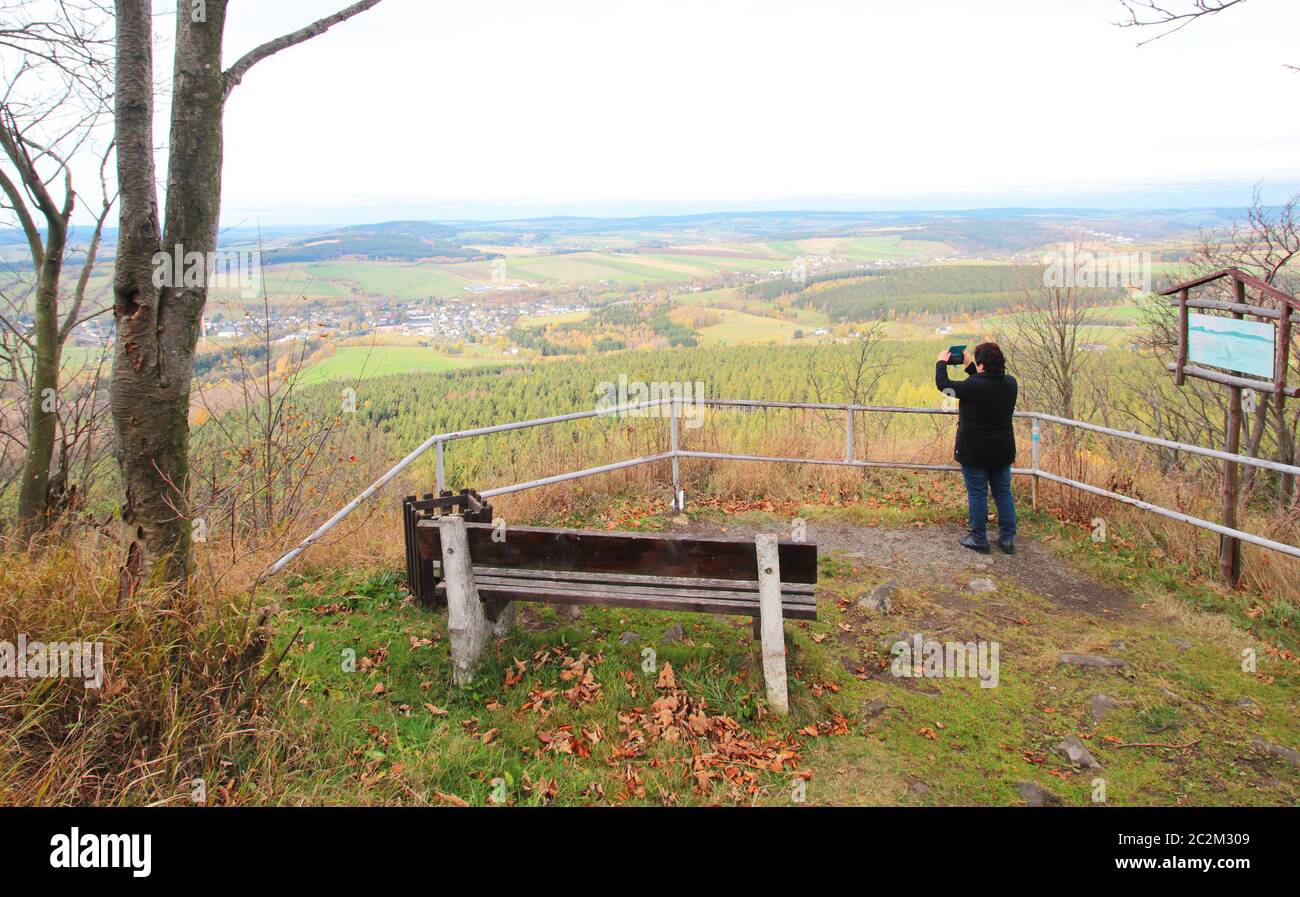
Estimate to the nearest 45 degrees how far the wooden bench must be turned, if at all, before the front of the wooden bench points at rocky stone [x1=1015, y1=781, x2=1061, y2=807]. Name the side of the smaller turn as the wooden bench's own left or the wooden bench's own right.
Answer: approximately 135° to the wooden bench's own right

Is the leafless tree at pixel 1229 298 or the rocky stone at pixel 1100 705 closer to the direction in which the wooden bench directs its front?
the leafless tree

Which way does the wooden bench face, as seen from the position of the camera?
facing away from the viewer

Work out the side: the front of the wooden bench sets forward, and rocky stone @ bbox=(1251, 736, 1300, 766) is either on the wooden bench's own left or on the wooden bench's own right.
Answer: on the wooden bench's own right

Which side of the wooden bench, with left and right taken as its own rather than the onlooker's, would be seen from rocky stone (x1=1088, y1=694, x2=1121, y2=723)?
right
